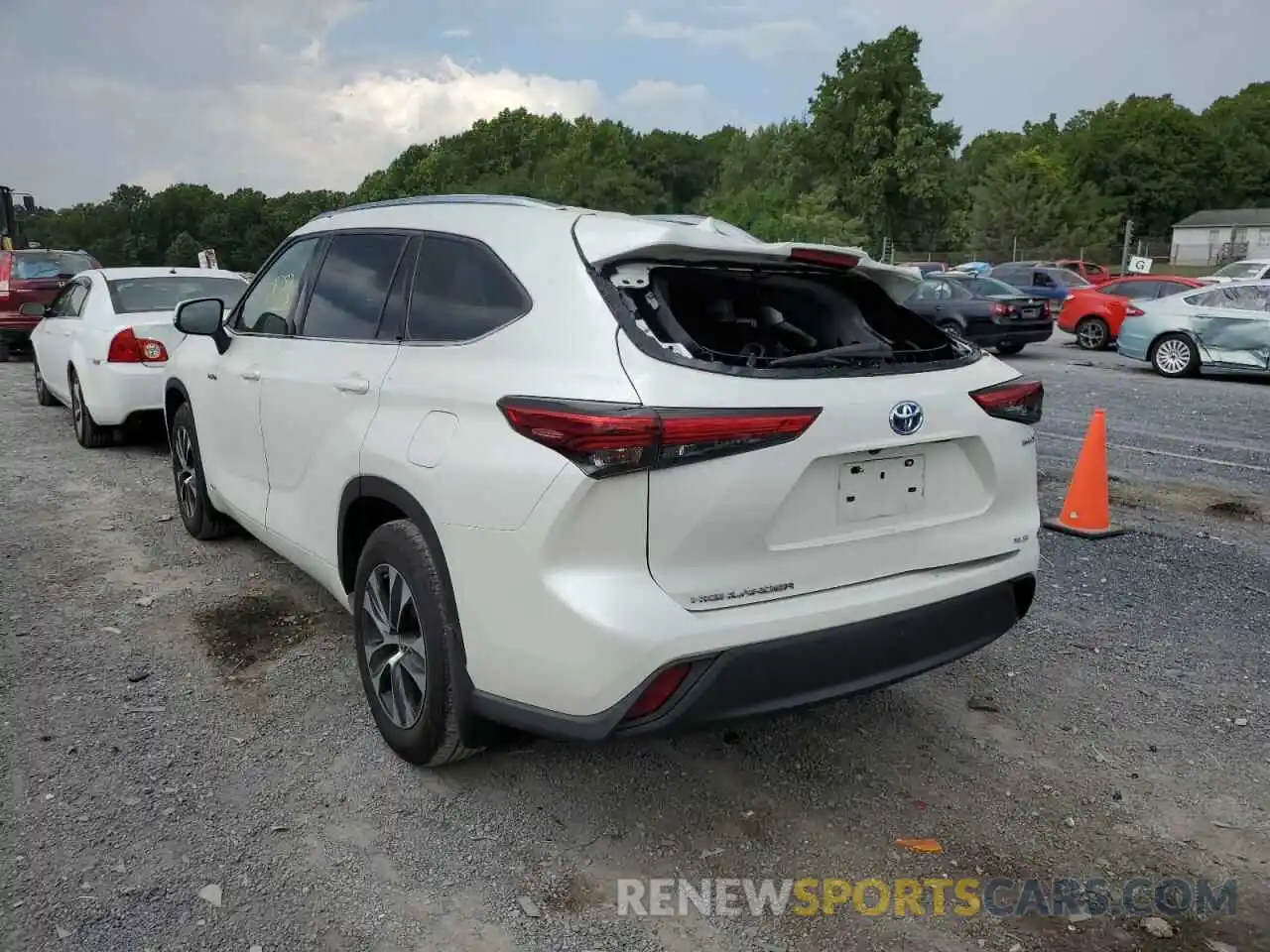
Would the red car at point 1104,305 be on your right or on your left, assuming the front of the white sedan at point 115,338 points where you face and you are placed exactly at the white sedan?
on your right

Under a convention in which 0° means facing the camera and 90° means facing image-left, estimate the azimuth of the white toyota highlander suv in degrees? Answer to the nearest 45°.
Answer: approximately 135°

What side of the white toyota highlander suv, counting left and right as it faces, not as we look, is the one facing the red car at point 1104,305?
right

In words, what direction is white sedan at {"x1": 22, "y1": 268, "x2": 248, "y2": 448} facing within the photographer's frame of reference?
facing away from the viewer and to the left of the viewer

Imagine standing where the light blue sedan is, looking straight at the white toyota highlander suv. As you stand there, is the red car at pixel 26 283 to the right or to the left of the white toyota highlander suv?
right

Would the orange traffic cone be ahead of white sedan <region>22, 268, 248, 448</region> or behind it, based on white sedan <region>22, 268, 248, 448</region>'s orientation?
behind
